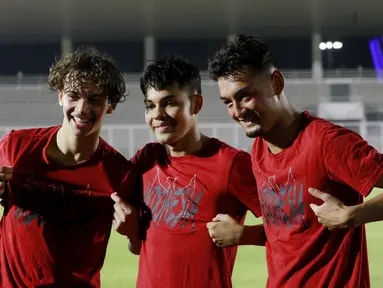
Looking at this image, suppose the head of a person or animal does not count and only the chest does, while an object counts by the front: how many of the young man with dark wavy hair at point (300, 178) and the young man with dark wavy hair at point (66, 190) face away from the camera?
0

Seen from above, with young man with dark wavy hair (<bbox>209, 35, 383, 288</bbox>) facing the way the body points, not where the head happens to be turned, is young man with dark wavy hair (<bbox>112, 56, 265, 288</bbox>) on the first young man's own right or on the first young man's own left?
on the first young man's own right

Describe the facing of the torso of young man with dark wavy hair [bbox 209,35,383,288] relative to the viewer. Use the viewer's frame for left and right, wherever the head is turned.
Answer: facing the viewer and to the left of the viewer

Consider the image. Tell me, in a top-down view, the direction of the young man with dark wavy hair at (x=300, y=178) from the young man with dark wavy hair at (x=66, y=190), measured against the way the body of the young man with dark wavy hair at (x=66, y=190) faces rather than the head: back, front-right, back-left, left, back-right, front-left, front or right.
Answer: front-left

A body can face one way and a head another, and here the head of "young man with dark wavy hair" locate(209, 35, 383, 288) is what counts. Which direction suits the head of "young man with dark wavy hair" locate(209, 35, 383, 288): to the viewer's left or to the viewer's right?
to the viewer's left

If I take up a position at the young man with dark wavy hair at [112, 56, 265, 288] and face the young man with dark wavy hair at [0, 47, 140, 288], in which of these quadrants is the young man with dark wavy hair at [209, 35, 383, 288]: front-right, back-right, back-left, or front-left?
back-left

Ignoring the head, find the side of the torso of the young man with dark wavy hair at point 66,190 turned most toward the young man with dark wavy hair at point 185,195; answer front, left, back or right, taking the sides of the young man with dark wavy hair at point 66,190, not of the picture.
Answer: left

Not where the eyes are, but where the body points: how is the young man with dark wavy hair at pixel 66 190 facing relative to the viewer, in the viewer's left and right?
facing the viewer

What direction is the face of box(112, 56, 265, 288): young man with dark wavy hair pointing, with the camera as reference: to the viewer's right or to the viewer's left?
to the viewer's left
